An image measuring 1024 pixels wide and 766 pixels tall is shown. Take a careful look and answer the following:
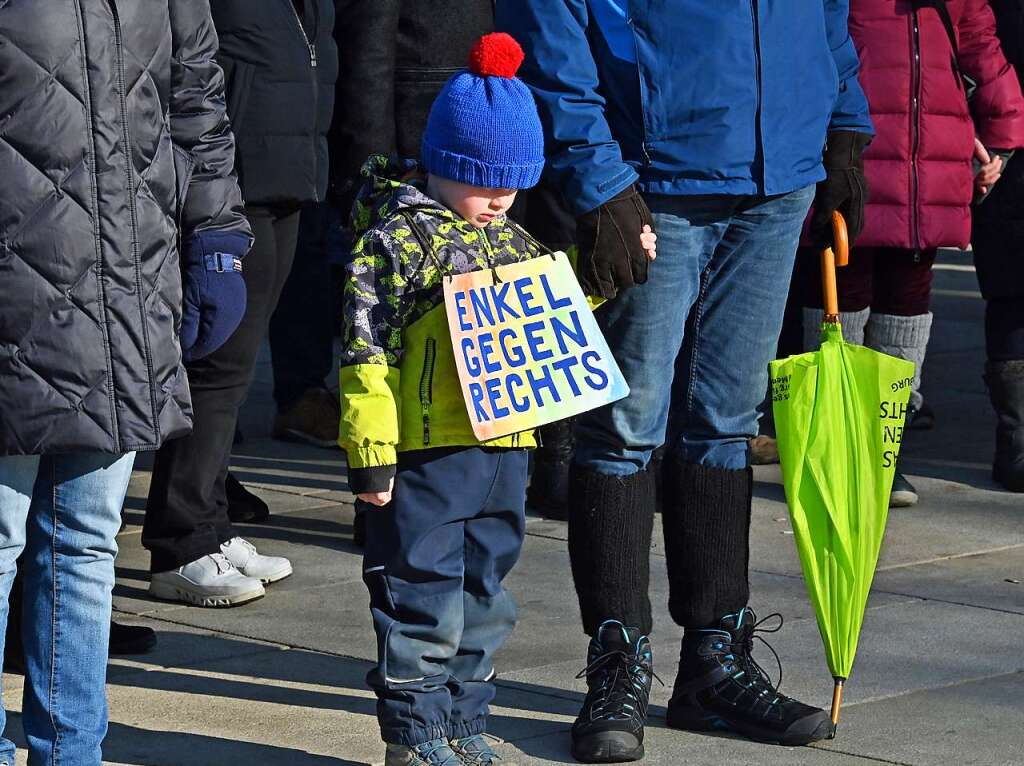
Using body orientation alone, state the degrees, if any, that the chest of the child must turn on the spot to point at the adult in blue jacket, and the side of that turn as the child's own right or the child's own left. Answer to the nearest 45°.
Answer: approximately 90° to the child's own left

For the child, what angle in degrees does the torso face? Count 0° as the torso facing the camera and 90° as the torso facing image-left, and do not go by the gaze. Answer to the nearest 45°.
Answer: approximately 315°

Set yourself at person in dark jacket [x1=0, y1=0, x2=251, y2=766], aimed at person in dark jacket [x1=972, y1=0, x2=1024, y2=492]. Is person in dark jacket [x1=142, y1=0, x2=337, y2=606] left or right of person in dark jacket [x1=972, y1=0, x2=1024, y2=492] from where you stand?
left

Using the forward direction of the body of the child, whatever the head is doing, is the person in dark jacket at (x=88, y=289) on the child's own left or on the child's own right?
on the child's own right

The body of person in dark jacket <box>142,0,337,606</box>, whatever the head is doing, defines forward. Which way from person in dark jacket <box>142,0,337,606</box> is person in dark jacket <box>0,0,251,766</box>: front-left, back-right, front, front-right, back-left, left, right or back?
front-right
